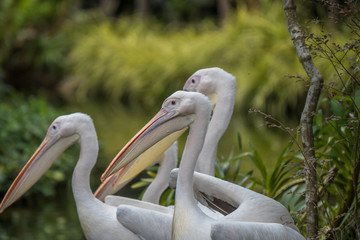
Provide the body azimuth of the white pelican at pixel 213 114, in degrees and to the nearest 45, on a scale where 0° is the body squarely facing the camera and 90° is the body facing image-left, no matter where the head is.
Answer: approximately 90°

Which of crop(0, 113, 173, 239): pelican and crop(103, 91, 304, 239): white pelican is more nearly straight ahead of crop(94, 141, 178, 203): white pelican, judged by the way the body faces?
the pelican

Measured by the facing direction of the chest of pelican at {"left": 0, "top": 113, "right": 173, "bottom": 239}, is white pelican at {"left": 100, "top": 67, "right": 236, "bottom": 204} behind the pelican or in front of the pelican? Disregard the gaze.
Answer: behind

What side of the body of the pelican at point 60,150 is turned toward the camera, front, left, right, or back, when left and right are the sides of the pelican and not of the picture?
left

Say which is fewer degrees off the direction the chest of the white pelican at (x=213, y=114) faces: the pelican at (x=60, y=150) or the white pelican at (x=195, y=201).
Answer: the pelican

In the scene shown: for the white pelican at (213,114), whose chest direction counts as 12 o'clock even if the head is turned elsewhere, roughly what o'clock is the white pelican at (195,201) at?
the white pelican at (195,201) is roughly at 9 o'clock from the white pelican at (213,114).

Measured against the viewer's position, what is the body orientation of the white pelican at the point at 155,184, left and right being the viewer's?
facing to the left of the viewer

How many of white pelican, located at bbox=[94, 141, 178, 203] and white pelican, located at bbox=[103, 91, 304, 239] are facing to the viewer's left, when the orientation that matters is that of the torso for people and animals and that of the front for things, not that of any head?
2

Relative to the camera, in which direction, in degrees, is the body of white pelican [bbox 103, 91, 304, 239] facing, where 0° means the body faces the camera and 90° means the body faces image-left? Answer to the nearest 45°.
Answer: approximately 90°

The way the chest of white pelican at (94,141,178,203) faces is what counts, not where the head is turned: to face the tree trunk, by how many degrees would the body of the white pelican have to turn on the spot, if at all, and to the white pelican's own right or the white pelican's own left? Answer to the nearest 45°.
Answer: approximately 135° to the white pelican's own left
